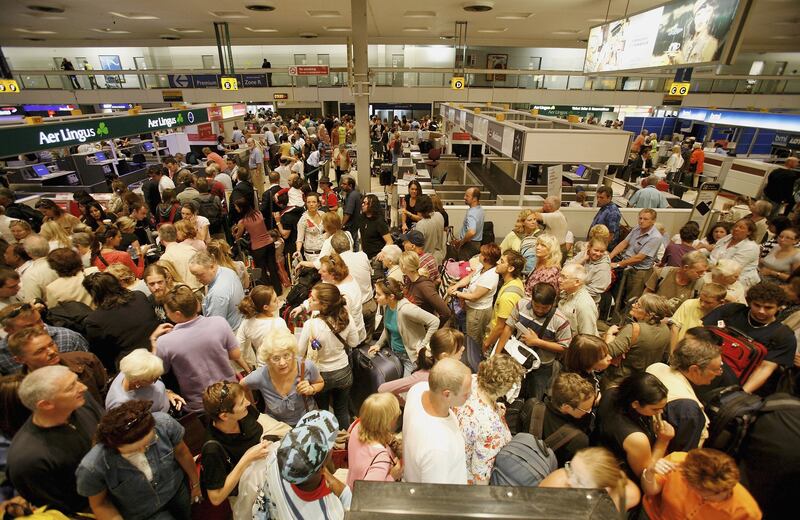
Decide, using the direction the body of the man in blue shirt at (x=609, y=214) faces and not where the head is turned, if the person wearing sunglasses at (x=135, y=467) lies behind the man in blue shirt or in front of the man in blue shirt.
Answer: in front

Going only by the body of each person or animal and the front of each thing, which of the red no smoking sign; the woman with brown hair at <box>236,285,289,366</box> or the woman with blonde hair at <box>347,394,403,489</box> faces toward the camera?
the red no smoking sign

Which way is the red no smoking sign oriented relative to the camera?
toward the camera

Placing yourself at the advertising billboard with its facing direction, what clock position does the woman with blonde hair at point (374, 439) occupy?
The woman with blonde hair is roughly at 11 o'clock from the advertising billboard.

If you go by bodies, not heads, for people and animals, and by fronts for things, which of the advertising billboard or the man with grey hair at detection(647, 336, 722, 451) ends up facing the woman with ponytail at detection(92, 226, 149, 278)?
the advertising billboard

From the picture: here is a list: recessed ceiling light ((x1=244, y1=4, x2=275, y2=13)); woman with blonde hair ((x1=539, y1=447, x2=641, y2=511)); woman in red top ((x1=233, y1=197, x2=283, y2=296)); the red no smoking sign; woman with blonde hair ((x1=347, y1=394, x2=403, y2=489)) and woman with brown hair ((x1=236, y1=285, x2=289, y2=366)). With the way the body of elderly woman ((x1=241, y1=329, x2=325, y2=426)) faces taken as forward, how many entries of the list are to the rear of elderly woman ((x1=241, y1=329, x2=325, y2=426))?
4

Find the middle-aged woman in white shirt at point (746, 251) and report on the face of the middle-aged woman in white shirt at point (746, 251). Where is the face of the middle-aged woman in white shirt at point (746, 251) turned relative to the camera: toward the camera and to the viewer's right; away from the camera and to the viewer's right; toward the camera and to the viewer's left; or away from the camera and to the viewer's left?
toward the camera and to the viewer's left

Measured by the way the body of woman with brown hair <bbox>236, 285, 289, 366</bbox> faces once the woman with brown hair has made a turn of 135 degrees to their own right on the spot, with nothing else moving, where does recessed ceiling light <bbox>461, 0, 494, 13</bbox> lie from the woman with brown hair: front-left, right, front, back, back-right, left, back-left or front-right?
back-left

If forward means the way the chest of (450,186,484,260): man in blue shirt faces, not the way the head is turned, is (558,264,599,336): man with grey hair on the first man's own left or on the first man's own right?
on the first man's own left

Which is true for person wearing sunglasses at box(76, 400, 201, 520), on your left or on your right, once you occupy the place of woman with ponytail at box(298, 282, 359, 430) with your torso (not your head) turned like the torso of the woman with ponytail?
on your left

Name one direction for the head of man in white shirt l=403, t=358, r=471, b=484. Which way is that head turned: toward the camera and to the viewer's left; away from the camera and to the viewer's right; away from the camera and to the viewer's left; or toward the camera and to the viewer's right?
away from the camera and to the viewer's right

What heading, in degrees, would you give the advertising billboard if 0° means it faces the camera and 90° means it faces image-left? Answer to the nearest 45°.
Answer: approximately 45°

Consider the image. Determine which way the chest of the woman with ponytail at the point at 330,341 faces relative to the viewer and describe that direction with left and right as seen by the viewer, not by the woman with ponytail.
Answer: facing away from the viewer and to the left of the viewer
